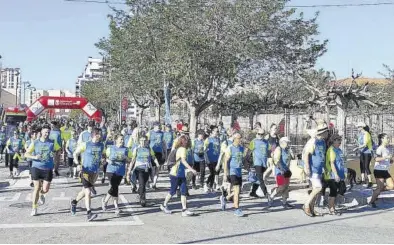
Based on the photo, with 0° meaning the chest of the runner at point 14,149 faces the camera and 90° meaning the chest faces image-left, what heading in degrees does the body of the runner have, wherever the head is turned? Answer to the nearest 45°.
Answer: approximately 0°

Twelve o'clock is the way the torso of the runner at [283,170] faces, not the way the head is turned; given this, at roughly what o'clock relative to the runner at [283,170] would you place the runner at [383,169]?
the runner at [383,169] is roughly at 10 o'clock from the runner at [283,170].

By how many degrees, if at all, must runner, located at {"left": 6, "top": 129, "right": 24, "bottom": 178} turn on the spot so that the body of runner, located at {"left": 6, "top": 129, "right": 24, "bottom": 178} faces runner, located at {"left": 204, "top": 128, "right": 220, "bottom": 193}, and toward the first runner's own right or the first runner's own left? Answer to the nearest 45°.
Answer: approximately 45° to the first runner's own left

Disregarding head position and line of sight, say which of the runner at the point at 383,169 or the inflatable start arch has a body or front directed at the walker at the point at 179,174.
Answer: the inflatable start arch

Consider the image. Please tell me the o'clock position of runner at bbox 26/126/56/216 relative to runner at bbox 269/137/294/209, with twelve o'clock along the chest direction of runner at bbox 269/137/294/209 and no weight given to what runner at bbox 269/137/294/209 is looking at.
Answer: runner at bbox 26/126/56/216 is roughly at 4 o'clock from runner at bbox 269/137/294/209.

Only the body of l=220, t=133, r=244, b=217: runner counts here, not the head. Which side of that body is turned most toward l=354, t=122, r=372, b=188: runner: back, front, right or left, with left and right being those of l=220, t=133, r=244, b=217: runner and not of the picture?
left

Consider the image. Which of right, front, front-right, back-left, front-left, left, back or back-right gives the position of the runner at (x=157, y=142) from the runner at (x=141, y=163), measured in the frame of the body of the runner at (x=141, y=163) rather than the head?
back
